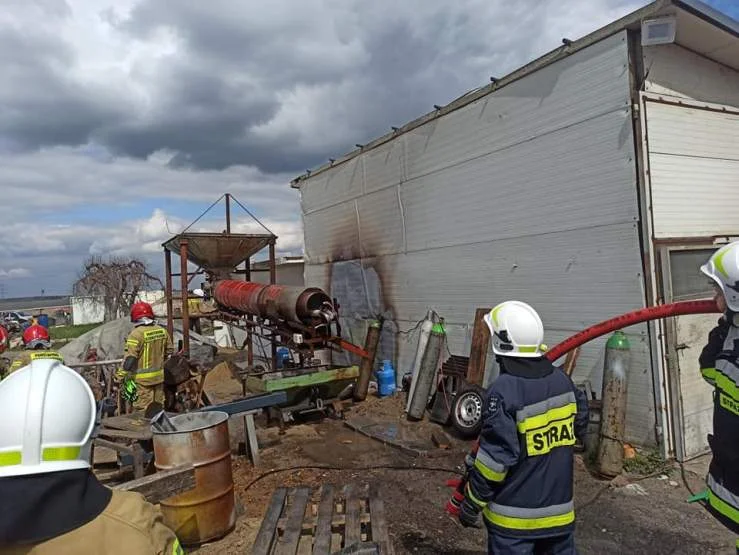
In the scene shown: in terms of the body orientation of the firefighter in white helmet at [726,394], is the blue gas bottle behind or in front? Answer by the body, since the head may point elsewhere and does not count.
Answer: in front

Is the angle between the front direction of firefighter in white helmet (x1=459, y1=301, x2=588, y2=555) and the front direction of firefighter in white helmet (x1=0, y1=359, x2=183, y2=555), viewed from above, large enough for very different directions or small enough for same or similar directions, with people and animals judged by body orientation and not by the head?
same or similar directions

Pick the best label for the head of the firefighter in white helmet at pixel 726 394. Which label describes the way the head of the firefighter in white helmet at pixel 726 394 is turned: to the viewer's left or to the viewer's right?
to the viewer's left

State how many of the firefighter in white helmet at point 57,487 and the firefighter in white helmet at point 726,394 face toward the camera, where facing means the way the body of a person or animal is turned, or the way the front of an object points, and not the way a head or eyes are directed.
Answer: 0

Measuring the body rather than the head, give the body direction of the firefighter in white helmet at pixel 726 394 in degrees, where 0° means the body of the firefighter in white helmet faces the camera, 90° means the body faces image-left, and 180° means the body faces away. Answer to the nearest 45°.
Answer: approximately 135°

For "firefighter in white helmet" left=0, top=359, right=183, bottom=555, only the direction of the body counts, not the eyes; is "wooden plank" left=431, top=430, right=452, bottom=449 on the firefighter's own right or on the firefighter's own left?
on the firefighter's own right

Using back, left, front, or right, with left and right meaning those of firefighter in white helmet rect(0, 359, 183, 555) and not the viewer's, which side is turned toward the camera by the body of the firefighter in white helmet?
back

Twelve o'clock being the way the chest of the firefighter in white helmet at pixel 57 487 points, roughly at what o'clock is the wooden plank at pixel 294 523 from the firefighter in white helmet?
The wooden plank is roughly at 1 o'clock from the firefighter in white helmet.

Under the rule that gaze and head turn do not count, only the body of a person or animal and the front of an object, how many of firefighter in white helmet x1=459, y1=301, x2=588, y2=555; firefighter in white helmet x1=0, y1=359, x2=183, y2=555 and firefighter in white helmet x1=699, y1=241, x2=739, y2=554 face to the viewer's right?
0

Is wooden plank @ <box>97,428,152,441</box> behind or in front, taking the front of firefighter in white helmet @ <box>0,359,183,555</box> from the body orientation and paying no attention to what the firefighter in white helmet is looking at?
in front

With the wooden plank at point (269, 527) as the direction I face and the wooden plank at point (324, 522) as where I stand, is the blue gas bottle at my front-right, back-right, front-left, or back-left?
back-right

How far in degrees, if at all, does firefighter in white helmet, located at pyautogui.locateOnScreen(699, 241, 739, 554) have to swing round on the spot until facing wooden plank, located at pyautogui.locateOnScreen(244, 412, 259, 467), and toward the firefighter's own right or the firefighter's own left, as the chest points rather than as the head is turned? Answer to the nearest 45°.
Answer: approximately 45° to the firefighter's own left

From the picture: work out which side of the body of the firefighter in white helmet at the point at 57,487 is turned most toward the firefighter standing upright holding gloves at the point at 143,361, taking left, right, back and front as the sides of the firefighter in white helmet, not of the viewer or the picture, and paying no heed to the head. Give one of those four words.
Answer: front

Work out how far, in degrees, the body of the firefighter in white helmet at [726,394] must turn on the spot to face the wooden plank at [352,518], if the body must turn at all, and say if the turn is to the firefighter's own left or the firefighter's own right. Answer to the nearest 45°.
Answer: approximately 45° to the firefighter's own left

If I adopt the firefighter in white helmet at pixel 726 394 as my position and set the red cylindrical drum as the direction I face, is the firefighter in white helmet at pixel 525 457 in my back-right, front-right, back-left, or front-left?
front-left

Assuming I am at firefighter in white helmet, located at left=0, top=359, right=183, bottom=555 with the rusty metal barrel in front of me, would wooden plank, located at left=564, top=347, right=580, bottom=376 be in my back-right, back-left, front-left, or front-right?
front-right

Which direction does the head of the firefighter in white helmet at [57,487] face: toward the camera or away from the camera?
away from the camera
